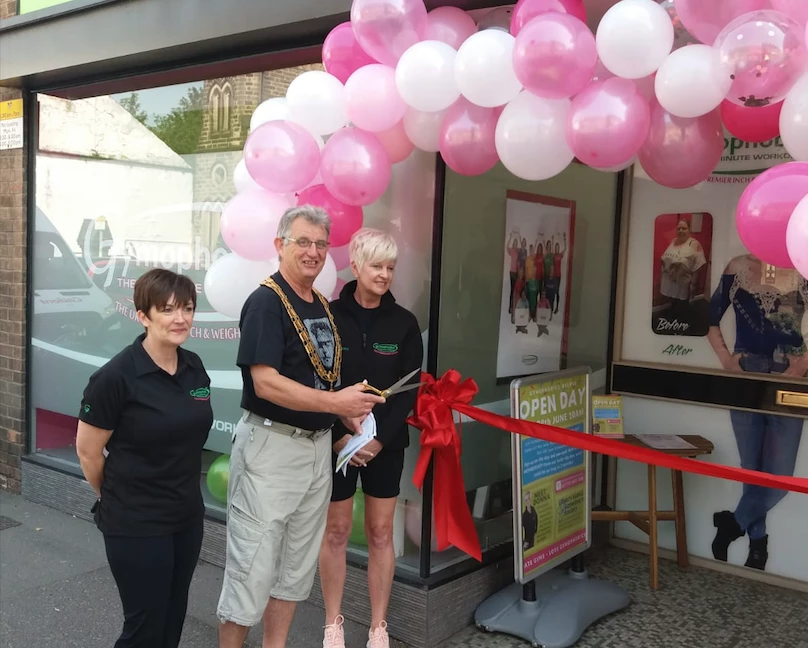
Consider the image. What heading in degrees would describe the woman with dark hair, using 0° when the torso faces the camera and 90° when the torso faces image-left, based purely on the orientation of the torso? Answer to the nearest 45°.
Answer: approximately 315°

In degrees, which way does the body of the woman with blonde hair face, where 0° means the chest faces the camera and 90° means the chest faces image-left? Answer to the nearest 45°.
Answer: approximately 0°

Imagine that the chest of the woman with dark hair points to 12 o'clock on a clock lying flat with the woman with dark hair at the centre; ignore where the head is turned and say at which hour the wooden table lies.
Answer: The wooden table is roughly at 10 o'clock from the woman with dark hair.
